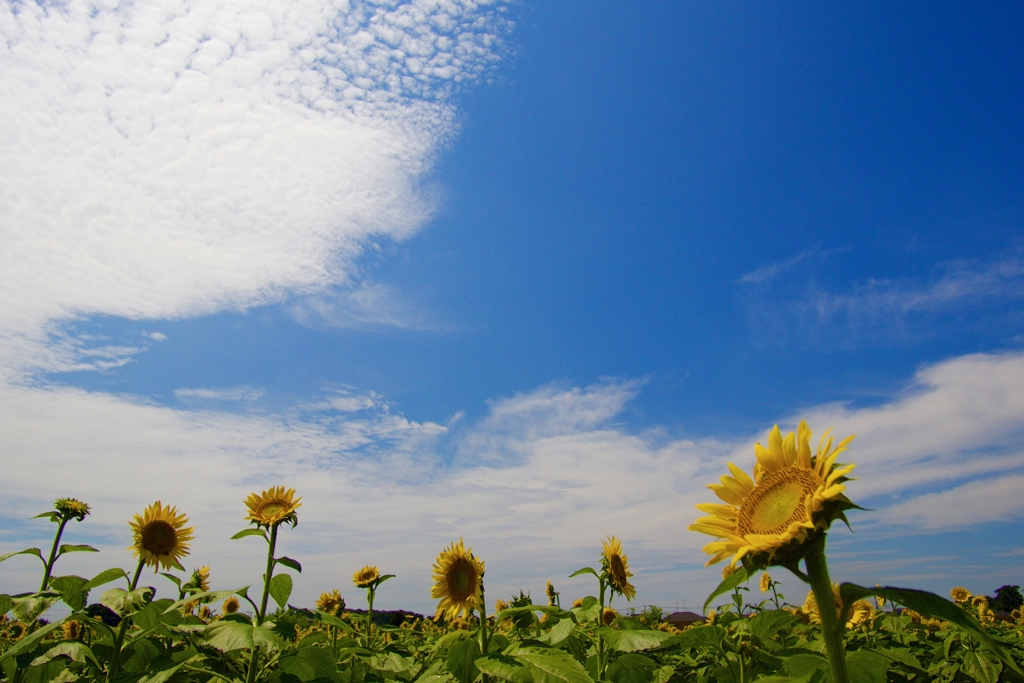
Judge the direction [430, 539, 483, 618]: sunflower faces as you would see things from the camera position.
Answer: facing the viewer and to the left of the viewer

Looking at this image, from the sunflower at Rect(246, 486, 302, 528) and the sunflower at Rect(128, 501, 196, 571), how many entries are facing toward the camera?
2

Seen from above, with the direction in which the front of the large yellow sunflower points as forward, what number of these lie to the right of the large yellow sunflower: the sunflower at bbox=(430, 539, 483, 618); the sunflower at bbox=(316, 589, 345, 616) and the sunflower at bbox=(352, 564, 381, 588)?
3

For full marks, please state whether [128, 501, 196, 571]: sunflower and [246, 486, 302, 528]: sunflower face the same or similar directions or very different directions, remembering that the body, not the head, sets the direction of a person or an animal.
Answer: same or similar directions

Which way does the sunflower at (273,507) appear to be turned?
toward the camera

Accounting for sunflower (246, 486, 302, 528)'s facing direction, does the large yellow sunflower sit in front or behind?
in front

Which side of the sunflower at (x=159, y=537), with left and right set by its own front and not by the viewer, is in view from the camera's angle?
front

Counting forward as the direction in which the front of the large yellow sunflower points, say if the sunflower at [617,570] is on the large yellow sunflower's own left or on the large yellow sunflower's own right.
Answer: on the large yellow sunflower's own right

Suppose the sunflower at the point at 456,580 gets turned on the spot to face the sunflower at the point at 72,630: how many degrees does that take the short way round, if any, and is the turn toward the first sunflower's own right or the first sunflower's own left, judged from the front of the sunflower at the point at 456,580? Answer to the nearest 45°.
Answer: approximately 90° to the first sunflower's own right

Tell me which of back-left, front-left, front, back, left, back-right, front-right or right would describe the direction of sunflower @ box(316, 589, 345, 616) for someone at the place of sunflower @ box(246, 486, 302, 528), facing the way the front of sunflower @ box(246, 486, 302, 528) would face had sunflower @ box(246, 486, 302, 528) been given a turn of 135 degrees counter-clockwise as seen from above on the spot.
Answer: front-left

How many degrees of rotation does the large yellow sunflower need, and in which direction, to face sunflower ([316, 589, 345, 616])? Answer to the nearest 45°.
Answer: approximately 90° to its right

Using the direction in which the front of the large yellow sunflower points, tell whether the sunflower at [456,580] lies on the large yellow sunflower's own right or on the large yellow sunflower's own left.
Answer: on the large yellow sunflower's own right

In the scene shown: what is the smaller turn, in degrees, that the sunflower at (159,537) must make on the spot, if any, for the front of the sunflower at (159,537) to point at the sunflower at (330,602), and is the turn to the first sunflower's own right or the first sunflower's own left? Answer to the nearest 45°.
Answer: approximately 135° to the first sunflower's own left
